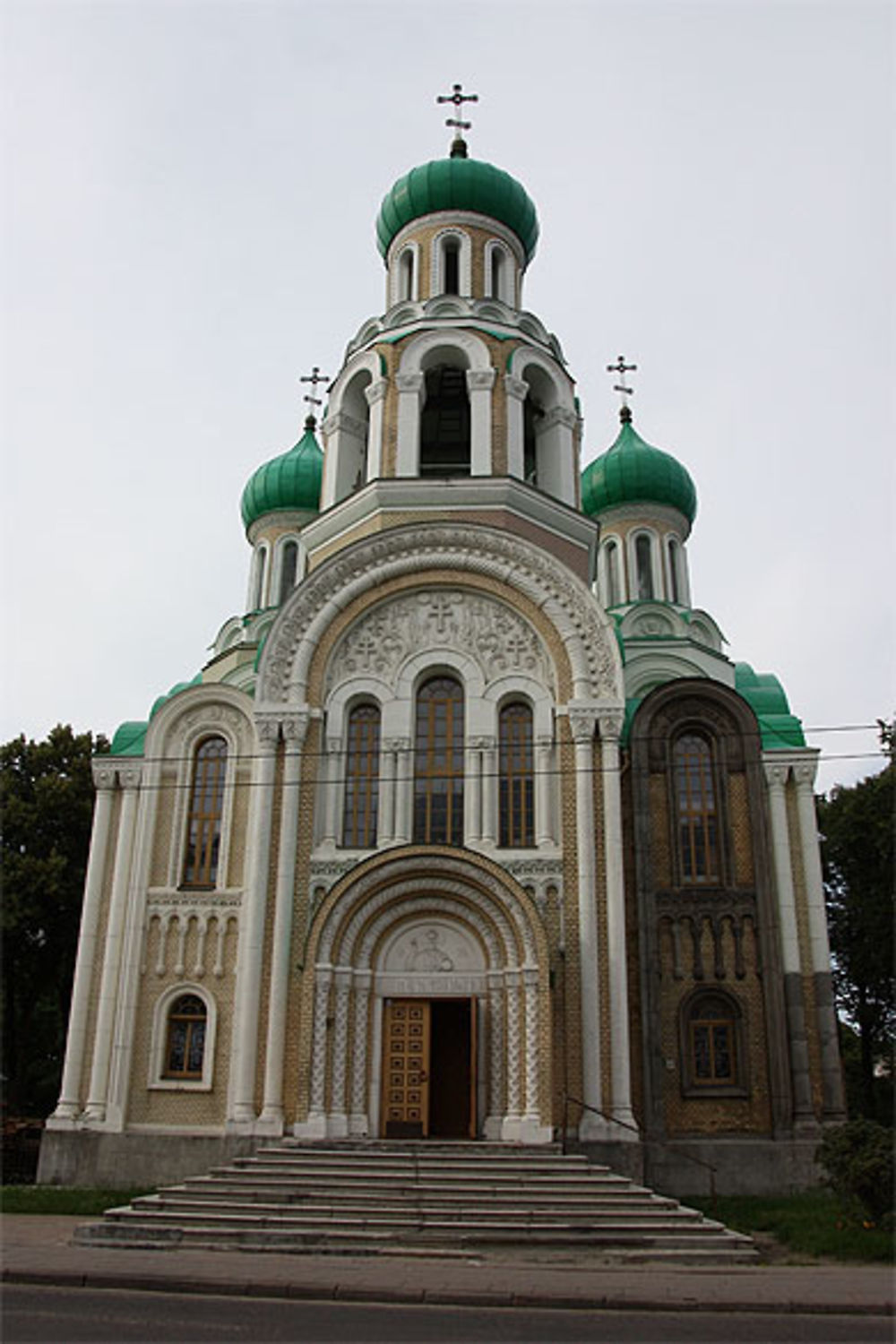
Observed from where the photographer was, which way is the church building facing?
facing the viewer

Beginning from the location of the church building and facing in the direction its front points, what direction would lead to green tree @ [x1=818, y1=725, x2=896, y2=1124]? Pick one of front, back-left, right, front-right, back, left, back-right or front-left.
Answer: back-left

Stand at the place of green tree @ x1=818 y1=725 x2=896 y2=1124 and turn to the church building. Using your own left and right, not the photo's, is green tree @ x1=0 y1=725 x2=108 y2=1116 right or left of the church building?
right

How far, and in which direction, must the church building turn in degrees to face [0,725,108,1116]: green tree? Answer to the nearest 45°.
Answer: approximately 135° to its right

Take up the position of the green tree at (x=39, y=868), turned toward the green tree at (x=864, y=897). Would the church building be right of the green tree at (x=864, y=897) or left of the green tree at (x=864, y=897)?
right

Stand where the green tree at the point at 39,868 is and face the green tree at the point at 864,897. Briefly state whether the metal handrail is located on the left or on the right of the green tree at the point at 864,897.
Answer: right
